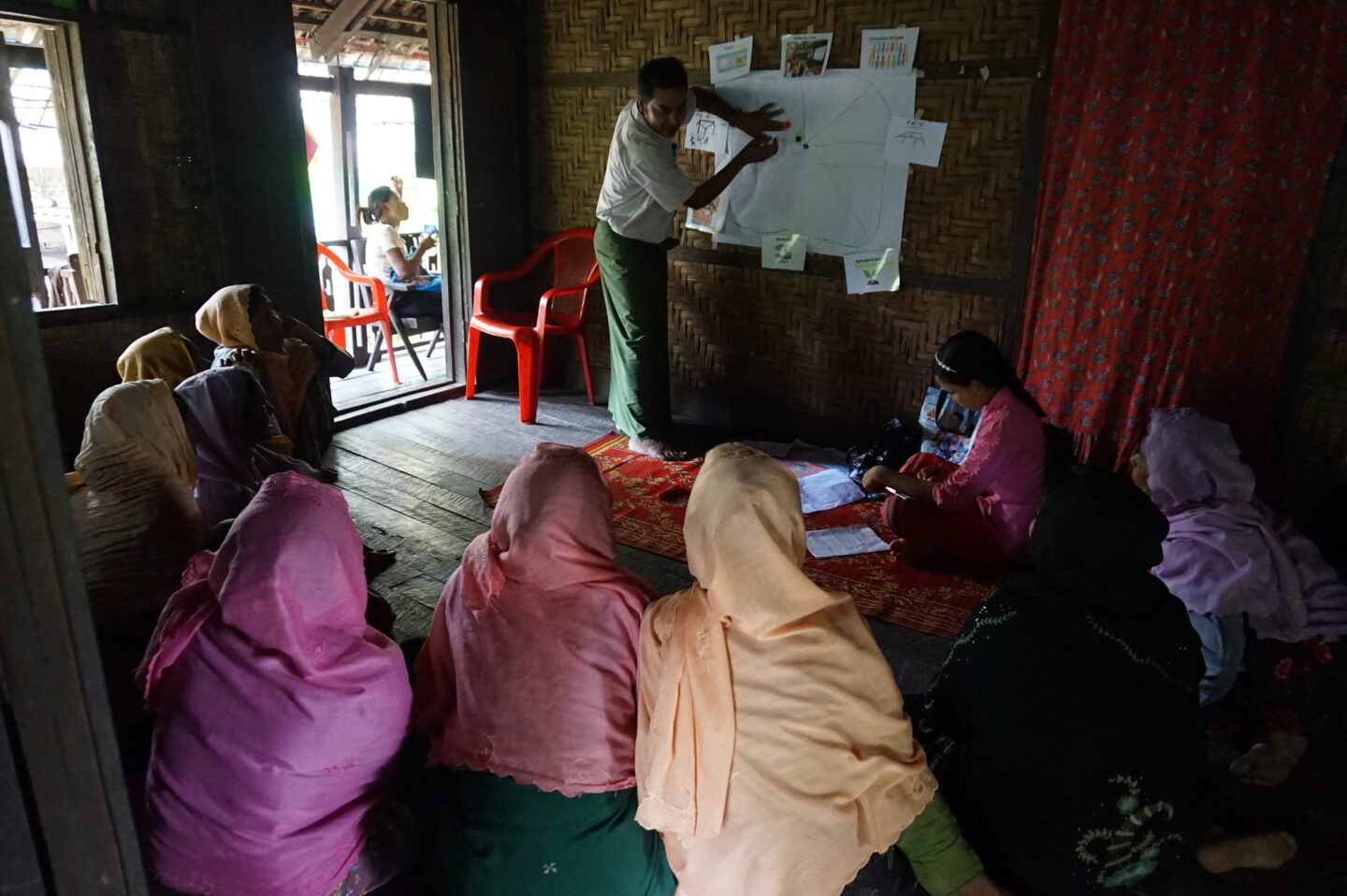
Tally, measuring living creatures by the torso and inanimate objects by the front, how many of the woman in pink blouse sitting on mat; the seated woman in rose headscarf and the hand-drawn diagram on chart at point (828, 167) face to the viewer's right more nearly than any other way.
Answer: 0

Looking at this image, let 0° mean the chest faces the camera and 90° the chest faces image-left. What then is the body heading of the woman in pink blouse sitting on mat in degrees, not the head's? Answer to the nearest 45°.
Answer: approximately 90°

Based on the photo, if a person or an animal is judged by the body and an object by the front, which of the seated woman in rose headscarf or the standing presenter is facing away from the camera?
the seated woman in rose headscarf

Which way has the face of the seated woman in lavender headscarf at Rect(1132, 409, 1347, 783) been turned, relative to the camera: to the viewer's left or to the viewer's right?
to the viewer's left

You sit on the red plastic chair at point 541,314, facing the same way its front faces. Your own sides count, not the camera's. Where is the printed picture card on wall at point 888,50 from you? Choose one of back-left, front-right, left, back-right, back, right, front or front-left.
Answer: left

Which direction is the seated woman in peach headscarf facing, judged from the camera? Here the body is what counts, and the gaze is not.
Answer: away from the camera

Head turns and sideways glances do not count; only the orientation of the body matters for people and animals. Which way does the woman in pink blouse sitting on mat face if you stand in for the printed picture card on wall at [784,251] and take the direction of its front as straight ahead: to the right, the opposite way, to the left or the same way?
to the right

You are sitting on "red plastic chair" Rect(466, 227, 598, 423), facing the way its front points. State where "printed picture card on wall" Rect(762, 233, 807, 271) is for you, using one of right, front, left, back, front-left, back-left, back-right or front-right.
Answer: left

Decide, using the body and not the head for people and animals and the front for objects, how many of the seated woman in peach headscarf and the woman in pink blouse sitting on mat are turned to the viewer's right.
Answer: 0

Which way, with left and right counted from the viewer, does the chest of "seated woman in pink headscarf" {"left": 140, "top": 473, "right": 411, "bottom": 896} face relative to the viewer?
facing away from the viewer

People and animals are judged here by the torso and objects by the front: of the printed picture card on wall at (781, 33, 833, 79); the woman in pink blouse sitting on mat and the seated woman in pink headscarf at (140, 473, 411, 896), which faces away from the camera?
the seated woman in pink headscarf

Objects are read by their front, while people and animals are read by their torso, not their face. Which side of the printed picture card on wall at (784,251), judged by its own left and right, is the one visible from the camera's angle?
front

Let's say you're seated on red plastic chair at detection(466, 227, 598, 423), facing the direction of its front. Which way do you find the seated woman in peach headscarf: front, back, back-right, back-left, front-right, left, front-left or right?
front-left

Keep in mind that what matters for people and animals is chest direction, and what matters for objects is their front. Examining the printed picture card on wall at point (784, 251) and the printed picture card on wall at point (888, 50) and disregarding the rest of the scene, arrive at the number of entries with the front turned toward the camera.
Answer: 2

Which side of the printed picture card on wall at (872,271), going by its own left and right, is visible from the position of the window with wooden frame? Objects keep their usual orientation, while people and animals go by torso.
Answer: right

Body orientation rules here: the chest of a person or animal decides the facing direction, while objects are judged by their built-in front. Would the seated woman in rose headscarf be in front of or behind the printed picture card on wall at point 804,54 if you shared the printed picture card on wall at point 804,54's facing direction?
in front

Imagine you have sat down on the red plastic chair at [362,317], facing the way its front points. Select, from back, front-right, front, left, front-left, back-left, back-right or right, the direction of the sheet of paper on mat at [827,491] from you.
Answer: front-right

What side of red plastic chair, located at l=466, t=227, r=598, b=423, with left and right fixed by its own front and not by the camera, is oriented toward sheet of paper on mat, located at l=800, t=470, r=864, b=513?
left

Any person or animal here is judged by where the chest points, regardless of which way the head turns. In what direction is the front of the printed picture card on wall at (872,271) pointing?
toward the camera

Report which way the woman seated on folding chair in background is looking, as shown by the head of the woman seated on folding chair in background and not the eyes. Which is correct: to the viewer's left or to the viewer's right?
to the viewer's right
